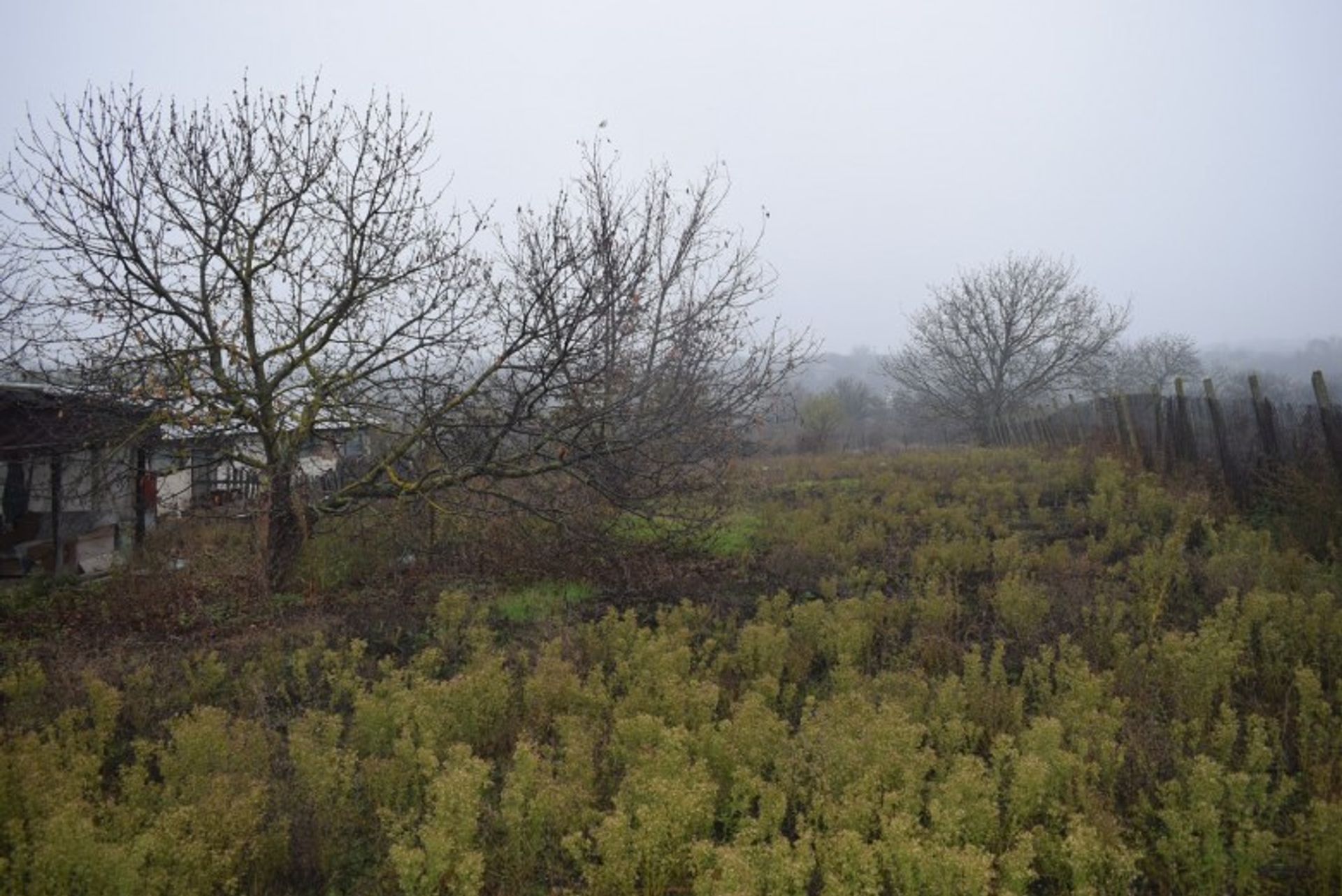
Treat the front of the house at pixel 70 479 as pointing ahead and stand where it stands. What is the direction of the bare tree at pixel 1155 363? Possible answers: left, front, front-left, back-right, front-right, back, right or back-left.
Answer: front-left

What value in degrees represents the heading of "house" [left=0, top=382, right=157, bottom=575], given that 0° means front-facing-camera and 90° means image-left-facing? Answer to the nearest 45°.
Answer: approximately 315°
